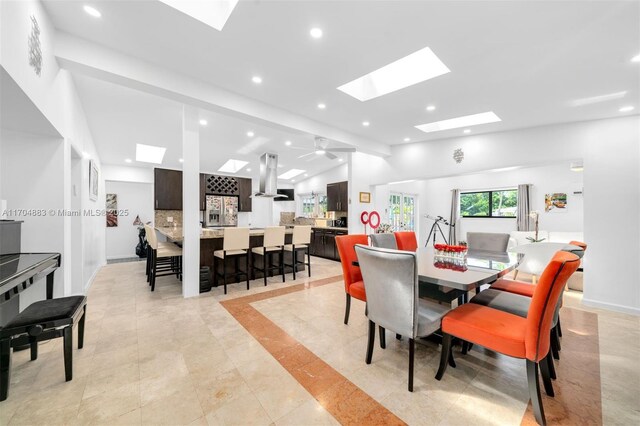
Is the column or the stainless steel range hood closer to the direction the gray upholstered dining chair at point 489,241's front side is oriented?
the column

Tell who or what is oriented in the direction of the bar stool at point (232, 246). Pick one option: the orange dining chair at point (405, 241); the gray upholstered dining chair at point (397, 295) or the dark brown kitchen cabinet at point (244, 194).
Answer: the dark brown kitchen cabinet

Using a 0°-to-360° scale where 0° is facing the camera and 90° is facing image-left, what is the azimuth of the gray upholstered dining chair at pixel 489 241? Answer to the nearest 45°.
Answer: approximately 0°

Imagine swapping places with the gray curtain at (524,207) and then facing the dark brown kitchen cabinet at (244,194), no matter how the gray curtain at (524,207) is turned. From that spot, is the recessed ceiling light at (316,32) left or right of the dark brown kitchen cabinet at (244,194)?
left

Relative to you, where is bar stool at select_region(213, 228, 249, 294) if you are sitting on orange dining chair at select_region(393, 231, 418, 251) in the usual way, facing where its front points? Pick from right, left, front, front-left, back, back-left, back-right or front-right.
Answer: back-right

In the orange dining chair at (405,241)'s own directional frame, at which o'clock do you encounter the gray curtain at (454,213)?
The gray curtain is roughly at 8 o'clock from the orange dining chair.

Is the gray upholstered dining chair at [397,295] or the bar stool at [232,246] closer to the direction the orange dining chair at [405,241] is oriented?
the gray upholstered dining chair

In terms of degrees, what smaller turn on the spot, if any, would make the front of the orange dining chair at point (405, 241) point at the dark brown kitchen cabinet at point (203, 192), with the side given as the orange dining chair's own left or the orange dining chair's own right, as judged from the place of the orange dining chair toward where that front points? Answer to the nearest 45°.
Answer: approximately 135° to the orange dining chair's own right

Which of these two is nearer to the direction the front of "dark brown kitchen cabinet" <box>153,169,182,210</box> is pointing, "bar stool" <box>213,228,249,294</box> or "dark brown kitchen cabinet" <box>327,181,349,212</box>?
the bar stool

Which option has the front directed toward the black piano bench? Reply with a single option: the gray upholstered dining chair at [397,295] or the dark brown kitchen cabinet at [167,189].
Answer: the dark brown kitchen cabinet

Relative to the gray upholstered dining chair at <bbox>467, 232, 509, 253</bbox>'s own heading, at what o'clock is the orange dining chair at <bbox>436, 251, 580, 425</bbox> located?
The orange dining chair is roughly at 12 o'clock from the gray upholstered dining chair.

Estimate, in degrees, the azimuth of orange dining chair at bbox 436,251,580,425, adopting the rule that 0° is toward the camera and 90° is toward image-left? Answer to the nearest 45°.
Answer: approximately 135°
